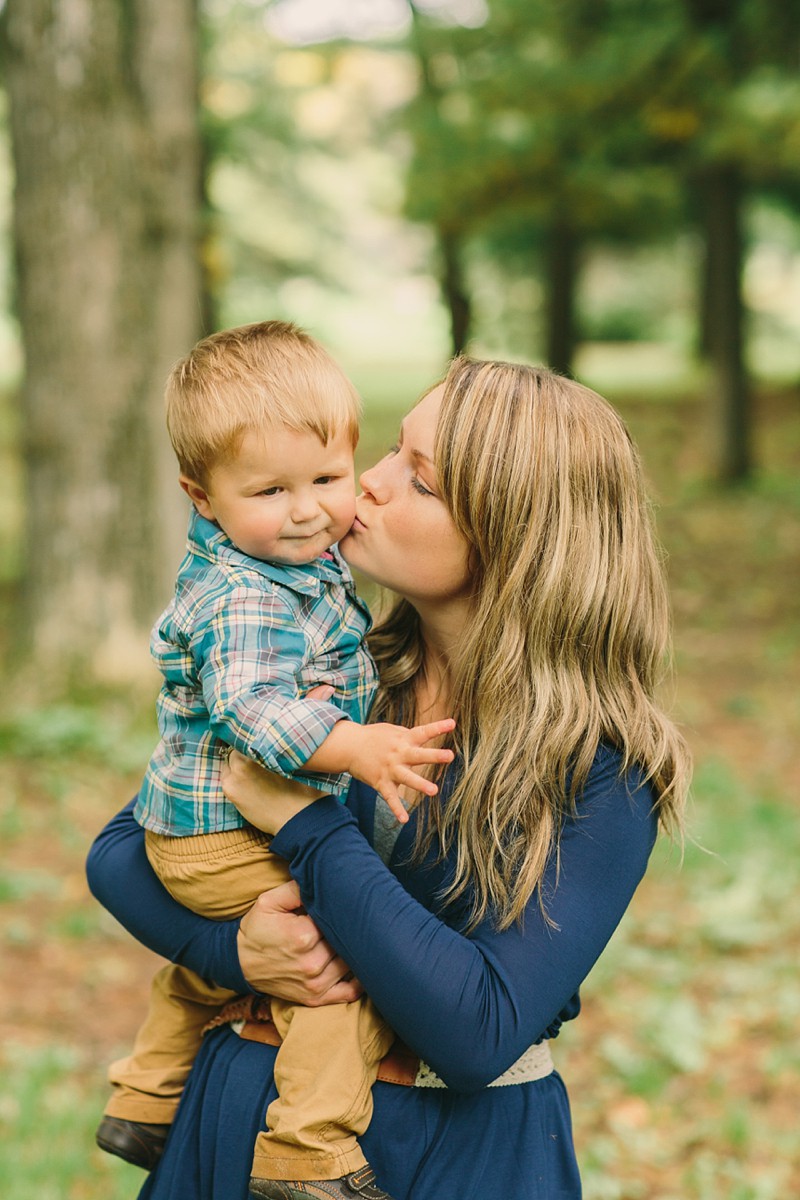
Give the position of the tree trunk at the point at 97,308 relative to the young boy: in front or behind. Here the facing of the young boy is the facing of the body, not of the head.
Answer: behind

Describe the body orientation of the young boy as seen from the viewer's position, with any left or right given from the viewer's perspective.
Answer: facing the viewer and to the right of the viewer

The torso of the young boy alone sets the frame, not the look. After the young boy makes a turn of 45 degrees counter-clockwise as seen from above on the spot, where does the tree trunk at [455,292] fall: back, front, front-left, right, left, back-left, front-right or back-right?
left

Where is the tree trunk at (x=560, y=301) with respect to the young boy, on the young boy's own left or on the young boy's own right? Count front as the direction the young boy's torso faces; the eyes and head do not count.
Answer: on the young boy's own left

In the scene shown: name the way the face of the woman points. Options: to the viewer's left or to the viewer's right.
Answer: to the viewer's left
